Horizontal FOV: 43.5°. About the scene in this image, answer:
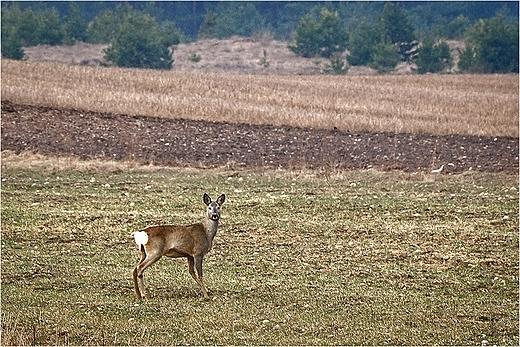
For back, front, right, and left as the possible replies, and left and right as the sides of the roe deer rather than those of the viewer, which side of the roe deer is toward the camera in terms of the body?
right
